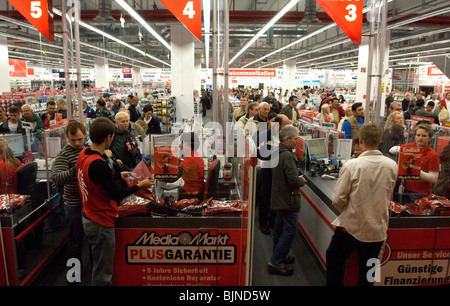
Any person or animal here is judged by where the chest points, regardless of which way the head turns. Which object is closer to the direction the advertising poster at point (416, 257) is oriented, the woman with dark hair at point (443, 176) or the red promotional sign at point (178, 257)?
the red promotional sign

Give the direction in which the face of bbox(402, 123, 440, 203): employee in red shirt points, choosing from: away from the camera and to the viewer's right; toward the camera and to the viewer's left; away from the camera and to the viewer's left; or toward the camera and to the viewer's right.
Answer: toward the camera and to the viewer's left

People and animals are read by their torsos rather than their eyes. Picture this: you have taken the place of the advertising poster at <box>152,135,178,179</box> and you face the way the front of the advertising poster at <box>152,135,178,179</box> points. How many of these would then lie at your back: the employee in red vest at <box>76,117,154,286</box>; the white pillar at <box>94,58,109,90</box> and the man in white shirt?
1

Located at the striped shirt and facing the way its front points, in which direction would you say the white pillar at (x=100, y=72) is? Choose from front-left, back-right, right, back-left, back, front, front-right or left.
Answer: back-left

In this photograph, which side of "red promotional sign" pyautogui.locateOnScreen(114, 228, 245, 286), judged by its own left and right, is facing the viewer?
front

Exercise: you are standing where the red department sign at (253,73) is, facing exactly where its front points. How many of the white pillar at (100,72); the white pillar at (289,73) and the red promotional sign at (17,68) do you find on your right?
2

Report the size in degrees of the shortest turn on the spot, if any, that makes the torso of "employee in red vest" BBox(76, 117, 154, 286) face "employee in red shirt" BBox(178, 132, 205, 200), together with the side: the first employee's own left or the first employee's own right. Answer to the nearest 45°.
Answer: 0° — they already face them

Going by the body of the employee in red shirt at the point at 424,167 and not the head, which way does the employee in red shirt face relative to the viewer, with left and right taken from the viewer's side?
facing the viewer and to the left of the viewer

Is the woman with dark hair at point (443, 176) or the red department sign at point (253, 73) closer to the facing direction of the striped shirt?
the woman with dark hair
